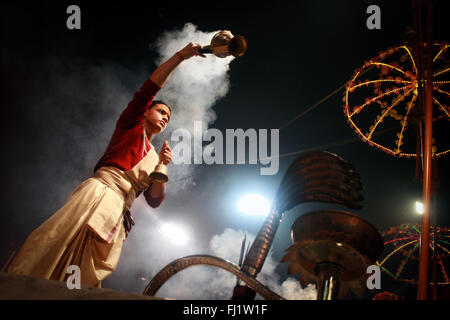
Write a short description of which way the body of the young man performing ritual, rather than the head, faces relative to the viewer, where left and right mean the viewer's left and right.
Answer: facing the viewer and to the right of the viewer
